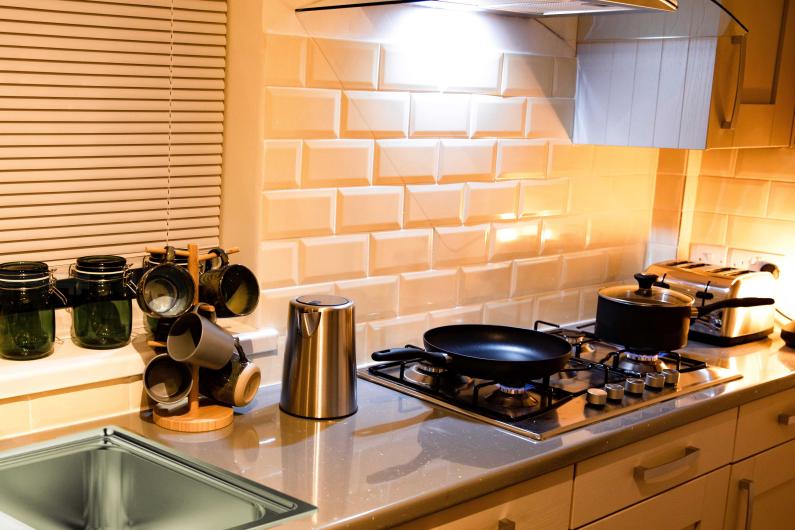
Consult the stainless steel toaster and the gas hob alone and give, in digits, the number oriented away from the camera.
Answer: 0

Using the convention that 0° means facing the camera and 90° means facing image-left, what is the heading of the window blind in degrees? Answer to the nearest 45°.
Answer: approximately 315°

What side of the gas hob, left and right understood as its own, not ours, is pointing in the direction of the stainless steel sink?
right

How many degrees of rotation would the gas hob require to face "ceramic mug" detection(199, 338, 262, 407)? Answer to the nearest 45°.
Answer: approximately 90° to its right

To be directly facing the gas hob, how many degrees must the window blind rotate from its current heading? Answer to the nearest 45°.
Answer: approximately 45° to its left

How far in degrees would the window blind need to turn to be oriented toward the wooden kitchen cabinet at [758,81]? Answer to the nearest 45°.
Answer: approximately 45° to its left

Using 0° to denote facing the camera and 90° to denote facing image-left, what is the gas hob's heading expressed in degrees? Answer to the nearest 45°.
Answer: approximately 315°

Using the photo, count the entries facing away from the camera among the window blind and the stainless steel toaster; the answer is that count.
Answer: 0

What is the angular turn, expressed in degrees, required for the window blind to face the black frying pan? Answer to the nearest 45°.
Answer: approximately 45° to its left

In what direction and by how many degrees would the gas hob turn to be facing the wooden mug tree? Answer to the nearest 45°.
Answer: approximately 90° to its right
